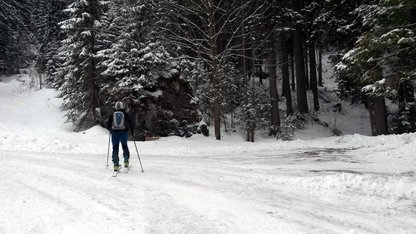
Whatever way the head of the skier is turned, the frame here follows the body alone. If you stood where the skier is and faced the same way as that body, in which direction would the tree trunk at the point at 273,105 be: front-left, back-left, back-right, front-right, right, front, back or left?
front-right

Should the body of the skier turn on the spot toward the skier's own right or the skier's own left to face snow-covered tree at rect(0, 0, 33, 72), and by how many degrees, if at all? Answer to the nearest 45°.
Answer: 0° — they already face it

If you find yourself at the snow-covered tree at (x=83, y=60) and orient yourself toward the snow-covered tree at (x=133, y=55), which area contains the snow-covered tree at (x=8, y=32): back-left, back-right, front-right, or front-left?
back-left

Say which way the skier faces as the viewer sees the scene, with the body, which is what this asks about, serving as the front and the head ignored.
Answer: away from the camera

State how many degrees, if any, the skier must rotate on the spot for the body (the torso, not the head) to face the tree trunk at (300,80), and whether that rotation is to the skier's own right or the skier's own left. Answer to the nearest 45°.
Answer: approximately 45° to the skier's own right

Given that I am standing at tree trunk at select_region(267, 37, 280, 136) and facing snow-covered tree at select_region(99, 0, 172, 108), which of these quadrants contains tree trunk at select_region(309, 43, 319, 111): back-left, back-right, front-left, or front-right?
back-right

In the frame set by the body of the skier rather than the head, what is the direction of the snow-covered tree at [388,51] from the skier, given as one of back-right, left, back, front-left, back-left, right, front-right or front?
right

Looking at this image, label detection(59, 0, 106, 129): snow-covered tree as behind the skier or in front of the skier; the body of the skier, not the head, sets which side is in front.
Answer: in front
